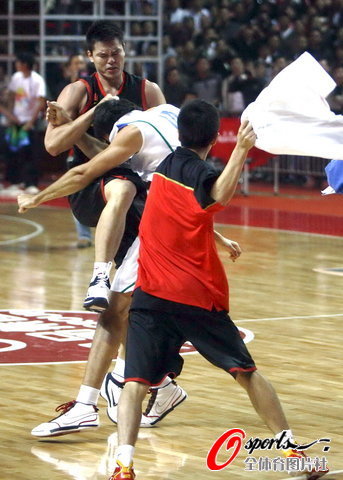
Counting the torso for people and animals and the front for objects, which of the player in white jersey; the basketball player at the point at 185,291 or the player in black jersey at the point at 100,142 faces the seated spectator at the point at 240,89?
the basketball player

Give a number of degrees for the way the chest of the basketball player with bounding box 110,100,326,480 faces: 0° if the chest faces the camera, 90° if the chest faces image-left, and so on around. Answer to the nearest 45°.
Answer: approximately 180°

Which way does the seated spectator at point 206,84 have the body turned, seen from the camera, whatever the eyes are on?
toward the camera

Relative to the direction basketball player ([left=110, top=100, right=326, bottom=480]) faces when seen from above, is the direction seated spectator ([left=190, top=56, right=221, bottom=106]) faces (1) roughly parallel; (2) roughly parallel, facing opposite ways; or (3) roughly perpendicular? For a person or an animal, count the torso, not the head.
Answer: roughly parallel, facing opposite ways

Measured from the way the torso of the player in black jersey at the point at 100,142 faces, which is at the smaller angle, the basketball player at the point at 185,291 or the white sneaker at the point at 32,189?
the basketball player

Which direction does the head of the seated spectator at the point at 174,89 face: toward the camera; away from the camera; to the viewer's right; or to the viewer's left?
toward the camera

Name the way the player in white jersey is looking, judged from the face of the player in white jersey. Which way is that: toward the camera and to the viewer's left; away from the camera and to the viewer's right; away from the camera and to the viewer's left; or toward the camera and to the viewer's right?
away from the camera and to the viewer's left

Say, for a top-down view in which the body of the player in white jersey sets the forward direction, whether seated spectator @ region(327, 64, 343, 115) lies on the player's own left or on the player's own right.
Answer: on the player's own right

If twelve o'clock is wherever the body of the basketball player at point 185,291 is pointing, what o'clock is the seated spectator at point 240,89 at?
The seated spectator is roughly at 12 o'clock from the basketball player.

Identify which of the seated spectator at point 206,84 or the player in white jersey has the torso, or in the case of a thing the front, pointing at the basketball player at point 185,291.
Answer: the seated spectator

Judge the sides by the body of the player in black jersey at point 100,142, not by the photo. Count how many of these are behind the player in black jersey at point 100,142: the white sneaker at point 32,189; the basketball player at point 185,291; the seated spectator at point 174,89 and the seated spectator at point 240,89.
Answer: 3

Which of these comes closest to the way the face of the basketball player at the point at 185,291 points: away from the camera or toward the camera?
away from the camera

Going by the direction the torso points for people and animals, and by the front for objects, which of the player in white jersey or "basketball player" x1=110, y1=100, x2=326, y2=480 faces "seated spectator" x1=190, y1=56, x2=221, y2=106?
the basketball player

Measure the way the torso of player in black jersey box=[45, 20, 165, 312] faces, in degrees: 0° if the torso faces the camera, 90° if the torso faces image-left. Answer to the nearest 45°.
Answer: approximately 0°

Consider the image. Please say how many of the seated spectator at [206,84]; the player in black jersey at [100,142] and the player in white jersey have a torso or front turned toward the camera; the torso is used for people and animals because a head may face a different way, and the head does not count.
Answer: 2
